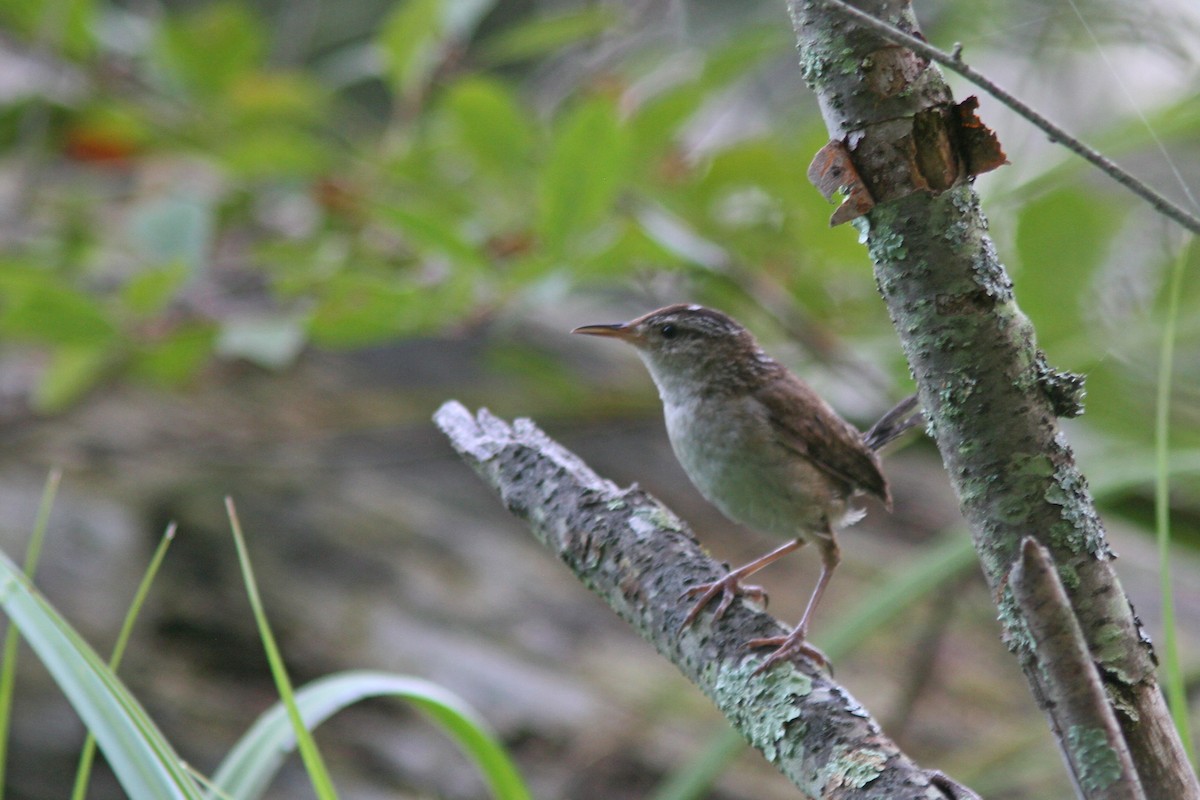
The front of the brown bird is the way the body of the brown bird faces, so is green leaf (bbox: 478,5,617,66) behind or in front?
in front

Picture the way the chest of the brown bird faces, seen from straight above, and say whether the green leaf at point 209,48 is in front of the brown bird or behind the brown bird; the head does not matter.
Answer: in front

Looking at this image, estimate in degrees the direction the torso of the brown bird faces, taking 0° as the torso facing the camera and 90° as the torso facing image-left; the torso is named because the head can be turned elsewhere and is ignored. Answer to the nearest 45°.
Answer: approximately 90°

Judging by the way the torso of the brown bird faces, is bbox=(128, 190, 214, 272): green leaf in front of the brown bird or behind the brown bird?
in front
